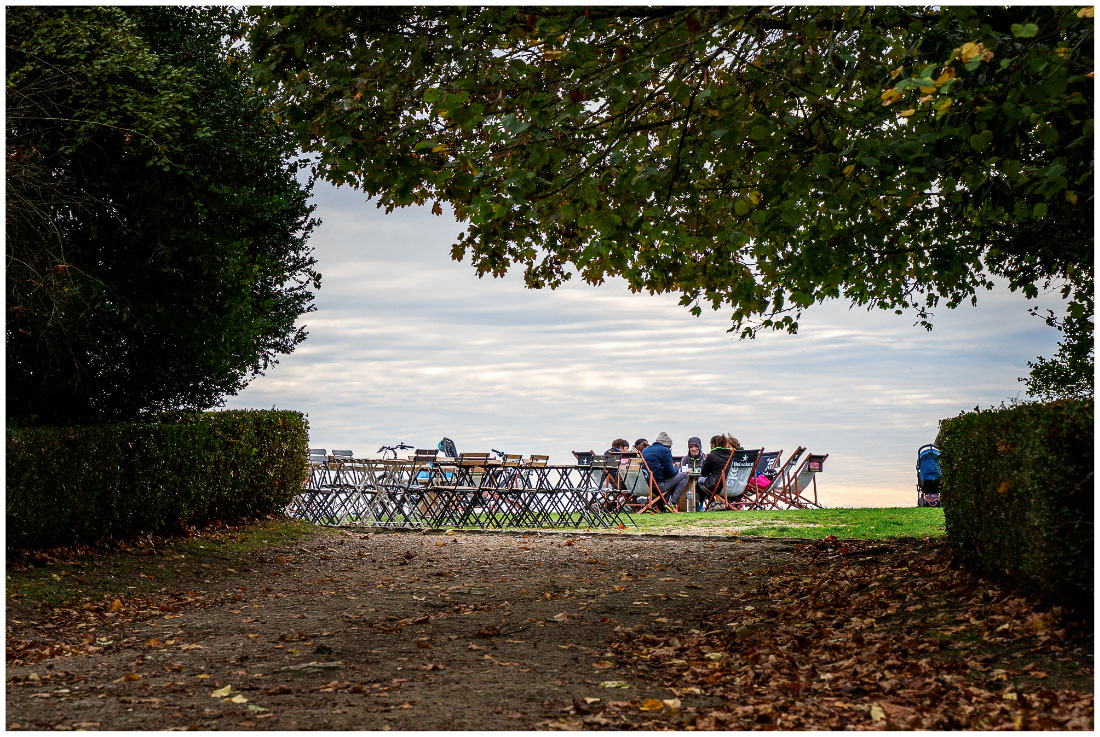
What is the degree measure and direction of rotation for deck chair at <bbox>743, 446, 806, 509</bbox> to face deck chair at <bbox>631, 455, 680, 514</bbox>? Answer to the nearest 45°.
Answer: approximately 45° to its left

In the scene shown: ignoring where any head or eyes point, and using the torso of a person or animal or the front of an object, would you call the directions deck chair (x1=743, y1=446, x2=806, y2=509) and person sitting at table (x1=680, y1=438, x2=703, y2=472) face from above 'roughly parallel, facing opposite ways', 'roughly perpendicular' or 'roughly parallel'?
roughly perpendicular

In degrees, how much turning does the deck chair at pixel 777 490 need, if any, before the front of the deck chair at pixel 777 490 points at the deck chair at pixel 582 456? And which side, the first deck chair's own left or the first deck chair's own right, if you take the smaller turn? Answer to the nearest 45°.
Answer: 0° — it already faces it

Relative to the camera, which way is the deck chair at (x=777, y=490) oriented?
to the viewer's left

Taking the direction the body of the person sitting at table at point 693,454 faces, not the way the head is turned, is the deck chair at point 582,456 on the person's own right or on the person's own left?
on the person's own right

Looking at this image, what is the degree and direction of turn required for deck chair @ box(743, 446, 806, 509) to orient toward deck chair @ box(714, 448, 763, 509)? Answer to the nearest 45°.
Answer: approximately 45° to its left
